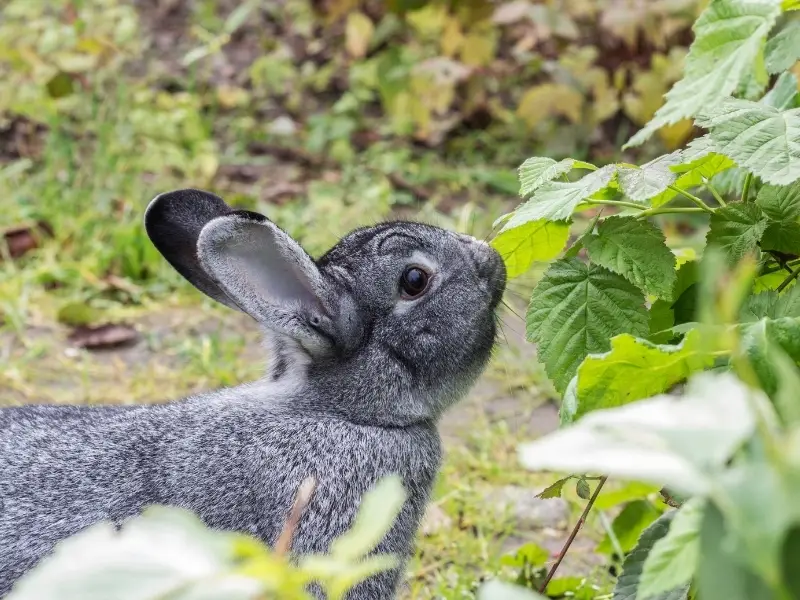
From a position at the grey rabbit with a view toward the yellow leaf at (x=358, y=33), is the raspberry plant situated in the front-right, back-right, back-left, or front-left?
back-right

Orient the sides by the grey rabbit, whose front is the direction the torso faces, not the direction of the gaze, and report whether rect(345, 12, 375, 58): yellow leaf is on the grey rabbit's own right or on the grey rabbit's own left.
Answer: on the grey rabbit's own left

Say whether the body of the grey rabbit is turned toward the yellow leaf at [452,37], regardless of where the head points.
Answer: no

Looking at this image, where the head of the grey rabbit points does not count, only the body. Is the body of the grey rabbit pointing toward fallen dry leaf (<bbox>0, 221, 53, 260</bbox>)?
no

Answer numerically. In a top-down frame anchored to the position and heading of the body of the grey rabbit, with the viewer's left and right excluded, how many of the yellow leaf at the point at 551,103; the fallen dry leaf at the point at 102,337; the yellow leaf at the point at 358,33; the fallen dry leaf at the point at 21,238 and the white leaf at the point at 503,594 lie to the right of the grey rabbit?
1

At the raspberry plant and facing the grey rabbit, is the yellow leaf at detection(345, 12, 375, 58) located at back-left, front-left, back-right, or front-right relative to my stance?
front-right

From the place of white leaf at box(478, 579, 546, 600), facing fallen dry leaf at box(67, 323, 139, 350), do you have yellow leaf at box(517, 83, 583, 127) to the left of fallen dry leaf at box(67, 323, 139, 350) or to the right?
right

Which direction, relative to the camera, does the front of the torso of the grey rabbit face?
to the viewer's right

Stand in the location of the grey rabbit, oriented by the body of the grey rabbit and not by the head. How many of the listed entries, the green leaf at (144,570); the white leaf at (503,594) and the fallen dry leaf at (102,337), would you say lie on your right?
2

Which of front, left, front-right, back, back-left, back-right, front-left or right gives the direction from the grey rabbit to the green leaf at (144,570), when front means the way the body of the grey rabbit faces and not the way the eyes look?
right

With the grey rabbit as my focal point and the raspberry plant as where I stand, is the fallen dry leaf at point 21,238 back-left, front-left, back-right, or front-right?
front-right

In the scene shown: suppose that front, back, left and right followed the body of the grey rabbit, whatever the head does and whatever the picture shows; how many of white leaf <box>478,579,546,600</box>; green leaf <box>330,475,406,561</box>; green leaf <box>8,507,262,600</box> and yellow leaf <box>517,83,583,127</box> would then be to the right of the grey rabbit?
3

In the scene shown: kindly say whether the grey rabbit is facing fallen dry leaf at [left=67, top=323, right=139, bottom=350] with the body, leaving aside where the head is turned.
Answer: no

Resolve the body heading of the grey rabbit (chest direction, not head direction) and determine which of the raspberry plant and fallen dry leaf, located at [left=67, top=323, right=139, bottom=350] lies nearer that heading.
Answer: the raspberry plant

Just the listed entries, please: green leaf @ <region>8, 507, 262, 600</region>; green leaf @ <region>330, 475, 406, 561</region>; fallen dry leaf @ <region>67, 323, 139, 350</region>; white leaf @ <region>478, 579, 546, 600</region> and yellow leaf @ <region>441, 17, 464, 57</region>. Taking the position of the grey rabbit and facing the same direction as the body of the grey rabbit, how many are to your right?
3

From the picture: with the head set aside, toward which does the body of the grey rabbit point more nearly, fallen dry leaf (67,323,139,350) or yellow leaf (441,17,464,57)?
the yellow leaf

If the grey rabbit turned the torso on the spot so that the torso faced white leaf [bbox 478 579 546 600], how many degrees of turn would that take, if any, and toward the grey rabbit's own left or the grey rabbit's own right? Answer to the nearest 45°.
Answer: approximately 90° to the grey rabbit's own right

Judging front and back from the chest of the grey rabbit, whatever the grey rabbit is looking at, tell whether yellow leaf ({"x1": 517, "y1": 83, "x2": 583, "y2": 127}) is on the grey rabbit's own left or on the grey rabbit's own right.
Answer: on the grey rabbit's own left
